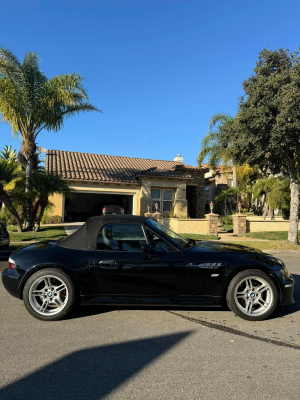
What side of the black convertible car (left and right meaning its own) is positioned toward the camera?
right

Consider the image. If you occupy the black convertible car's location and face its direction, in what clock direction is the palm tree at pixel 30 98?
The palm tree is roughly at 8 o'clock from the black convertible car.

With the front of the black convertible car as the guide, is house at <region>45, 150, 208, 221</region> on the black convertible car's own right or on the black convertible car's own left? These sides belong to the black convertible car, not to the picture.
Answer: on the black convertible car's own left

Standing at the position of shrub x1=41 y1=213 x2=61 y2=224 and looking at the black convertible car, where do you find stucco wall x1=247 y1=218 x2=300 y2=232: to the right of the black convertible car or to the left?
left

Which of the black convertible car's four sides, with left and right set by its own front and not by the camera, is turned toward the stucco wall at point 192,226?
left

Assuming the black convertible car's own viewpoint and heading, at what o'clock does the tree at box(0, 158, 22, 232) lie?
The tree is roughly at 8 o'clock from the black convertible car.

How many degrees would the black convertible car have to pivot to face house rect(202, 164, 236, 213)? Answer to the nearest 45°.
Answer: approximately 90° to its left

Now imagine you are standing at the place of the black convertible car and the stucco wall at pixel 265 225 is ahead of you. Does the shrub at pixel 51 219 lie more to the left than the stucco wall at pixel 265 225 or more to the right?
left

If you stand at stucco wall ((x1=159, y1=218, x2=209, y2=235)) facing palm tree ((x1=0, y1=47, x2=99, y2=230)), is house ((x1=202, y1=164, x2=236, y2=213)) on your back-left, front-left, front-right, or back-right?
back-right

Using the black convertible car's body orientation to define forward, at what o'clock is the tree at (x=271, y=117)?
The tree is roughly at 10 o'clock from the black convertible car.
